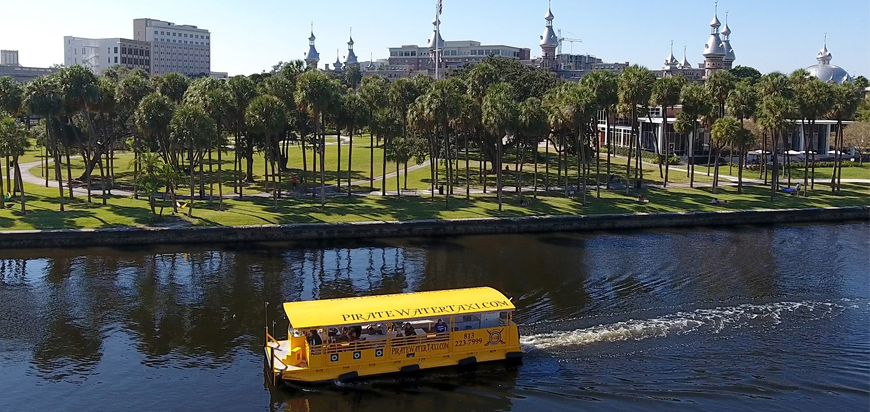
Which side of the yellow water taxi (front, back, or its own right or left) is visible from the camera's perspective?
left
